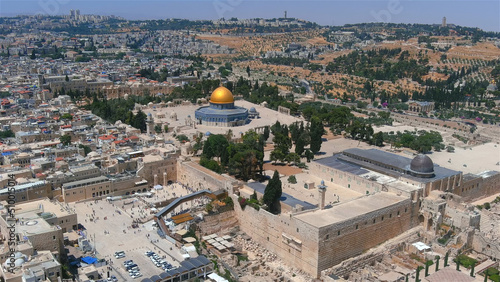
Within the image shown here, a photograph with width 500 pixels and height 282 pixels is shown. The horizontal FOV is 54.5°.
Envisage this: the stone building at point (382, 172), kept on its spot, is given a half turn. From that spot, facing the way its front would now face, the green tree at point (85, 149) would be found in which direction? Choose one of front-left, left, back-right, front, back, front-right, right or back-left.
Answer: back-right

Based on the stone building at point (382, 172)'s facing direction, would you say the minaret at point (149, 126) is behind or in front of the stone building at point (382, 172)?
in front

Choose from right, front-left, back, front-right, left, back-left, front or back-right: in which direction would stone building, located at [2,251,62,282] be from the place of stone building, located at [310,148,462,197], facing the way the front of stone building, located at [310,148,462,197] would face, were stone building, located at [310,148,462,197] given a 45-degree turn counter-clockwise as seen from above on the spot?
front-left

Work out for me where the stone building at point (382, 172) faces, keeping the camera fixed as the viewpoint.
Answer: facing away from the viewer and to the left of the viewer

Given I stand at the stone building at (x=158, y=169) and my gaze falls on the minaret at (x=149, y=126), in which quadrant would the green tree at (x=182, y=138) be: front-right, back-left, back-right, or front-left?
front-right

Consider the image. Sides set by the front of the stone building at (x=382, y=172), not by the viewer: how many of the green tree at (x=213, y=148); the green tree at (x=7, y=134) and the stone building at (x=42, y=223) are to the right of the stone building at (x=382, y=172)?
0

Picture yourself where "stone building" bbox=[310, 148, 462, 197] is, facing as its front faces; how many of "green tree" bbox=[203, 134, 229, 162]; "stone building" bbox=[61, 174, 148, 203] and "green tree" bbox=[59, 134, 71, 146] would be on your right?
0

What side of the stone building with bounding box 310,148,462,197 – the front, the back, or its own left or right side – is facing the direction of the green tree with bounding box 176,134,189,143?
front

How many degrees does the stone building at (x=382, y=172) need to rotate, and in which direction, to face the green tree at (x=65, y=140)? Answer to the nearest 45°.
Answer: approximately 45° to its left

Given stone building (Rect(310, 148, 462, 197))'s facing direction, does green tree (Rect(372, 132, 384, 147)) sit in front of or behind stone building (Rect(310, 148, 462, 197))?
in front

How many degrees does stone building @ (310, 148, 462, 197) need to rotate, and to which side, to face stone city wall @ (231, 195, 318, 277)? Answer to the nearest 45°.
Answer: approximately 90° to its left
